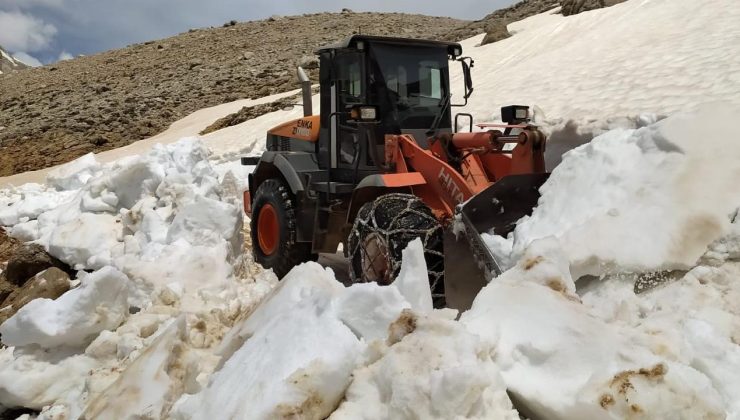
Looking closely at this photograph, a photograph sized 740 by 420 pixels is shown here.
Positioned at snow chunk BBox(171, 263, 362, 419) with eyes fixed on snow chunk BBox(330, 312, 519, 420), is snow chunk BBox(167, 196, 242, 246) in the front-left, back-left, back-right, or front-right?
back-left

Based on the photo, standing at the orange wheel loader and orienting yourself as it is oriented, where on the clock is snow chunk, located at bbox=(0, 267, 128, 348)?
The snow chunk is roughly at 3 o'clock from the orange wheel loader.

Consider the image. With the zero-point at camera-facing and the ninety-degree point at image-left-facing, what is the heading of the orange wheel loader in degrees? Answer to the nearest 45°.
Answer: approximately 315°

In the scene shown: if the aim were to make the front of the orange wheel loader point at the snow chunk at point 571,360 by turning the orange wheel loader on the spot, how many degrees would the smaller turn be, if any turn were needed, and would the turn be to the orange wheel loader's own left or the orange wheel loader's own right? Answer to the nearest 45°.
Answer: approximately 45° to the orange wheel loader's own right

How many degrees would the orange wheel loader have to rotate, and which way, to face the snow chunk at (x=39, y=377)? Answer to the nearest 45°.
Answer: approximately 90° to its right

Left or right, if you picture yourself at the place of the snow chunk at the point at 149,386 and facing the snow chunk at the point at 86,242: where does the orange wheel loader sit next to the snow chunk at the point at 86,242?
right

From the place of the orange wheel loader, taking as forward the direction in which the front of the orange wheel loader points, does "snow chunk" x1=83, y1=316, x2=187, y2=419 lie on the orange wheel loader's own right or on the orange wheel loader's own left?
on the orange wheel loader's own right

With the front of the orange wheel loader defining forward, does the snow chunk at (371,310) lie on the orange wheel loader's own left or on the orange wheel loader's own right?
on the orange wheel loader's own right

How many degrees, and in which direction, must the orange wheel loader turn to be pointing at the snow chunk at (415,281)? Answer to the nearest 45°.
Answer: approximately 45° to its right
